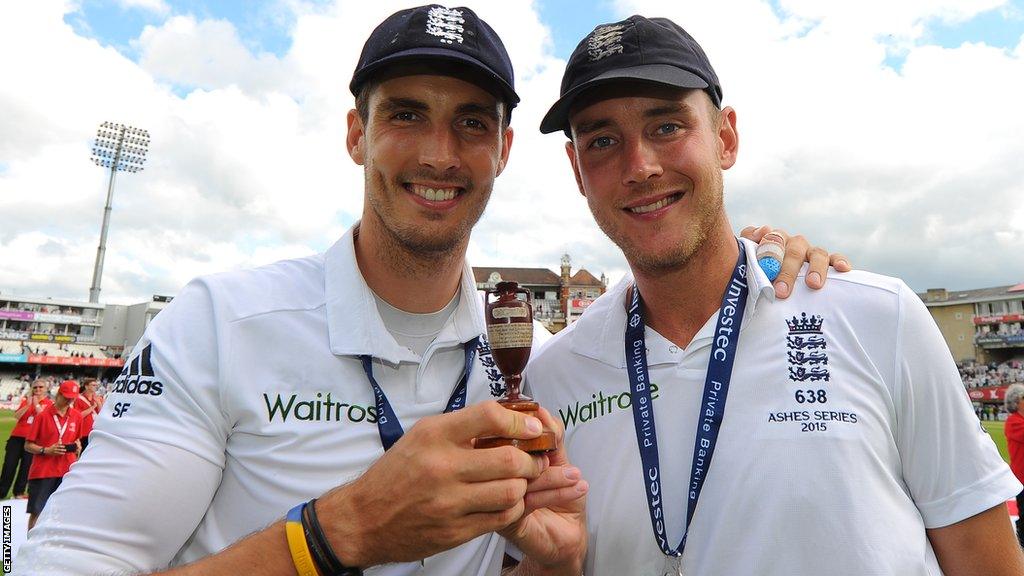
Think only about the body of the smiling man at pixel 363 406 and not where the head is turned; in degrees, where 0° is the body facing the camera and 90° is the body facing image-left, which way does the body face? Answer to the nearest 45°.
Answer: approximately 315°

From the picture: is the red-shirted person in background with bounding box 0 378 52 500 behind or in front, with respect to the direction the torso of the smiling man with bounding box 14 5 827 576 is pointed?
behind

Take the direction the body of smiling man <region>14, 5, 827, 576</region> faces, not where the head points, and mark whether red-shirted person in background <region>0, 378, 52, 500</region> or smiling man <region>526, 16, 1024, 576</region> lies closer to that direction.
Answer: the smiling man

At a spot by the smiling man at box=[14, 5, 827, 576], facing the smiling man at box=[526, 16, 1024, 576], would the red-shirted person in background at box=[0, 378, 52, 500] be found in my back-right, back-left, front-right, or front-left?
back-left

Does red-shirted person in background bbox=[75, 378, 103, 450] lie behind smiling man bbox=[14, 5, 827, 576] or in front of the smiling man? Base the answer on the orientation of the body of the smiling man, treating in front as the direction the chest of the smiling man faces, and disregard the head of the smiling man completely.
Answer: behind

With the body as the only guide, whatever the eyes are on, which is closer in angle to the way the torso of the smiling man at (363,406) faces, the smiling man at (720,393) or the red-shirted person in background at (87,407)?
the smiling man
